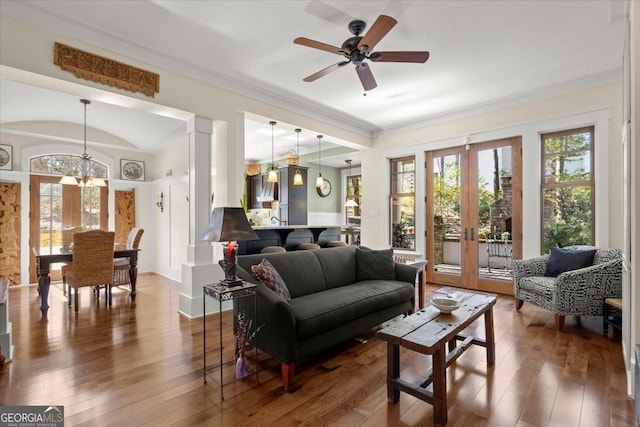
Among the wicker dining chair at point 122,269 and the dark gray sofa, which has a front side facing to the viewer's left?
the wicker dining chair

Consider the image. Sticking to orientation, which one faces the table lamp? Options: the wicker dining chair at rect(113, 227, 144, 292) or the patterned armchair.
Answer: the patterned armchair

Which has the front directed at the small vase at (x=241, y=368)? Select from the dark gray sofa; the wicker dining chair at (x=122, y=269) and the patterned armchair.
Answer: the patterned armchair

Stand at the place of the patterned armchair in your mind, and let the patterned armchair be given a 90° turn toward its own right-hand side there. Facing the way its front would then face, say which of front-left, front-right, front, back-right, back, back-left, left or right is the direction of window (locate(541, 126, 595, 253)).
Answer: front-right

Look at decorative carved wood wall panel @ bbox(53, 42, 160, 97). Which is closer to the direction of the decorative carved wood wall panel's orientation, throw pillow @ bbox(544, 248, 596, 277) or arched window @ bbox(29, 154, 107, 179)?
the throw pillow

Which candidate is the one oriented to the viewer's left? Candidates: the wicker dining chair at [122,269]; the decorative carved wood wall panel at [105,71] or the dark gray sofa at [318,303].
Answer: the wicker dining chair

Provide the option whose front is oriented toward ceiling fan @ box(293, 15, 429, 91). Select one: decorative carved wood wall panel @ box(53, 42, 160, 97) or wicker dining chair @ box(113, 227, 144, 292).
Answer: the decorative carved wood wall panel

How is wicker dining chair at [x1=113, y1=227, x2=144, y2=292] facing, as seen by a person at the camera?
facing to the left of the viewer
